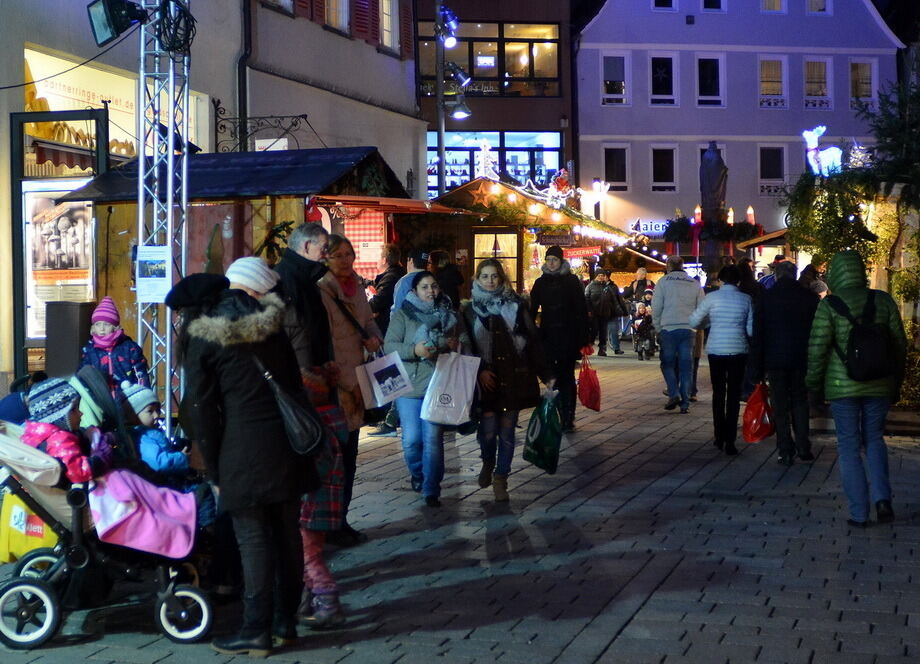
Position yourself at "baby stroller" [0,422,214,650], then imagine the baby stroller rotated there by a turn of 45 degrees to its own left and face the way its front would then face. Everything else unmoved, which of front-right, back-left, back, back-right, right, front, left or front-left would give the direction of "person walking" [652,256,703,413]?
front

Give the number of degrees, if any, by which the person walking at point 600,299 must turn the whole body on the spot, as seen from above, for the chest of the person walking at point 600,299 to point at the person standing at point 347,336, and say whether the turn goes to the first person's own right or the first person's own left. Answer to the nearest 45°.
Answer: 0° — they already face them

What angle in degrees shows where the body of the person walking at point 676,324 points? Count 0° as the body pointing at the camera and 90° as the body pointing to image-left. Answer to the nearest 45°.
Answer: approximately 180°

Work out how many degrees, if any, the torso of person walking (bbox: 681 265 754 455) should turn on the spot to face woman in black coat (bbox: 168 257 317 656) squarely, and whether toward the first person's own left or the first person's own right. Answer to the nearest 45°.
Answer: approximately 180°

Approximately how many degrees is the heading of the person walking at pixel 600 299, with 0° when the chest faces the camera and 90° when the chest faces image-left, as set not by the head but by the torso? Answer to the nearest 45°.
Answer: approximately 0°

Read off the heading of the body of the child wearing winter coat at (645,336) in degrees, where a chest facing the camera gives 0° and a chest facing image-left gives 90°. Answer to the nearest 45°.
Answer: approximately 0°

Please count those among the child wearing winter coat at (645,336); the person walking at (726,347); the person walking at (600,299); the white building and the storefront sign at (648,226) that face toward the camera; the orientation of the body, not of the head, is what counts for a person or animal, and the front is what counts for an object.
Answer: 4

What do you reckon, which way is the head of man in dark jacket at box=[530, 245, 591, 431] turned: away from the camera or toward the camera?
toward the camera

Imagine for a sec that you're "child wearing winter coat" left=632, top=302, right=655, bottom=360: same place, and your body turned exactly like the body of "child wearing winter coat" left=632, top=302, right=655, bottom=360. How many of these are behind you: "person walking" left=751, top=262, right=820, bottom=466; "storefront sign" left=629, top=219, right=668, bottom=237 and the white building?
2

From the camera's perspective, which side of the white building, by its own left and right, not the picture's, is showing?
front

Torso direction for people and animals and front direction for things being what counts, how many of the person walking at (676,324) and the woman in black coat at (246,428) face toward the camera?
0

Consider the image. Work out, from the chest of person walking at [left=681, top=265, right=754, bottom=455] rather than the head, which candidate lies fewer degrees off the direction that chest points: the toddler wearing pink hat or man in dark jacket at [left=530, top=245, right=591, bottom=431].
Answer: the man in dark jacket

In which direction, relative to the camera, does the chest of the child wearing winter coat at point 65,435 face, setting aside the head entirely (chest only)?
to the viewer's right

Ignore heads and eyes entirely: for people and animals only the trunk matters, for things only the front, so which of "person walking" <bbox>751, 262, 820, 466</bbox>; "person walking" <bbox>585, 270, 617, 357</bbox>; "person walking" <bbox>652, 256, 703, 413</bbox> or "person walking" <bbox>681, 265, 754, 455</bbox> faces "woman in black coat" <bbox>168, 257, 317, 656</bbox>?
"person walking" <bbox>585, 270, 617, 357</bbox>

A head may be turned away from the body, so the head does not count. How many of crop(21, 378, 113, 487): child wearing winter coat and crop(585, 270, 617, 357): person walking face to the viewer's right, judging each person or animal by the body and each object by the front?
1
